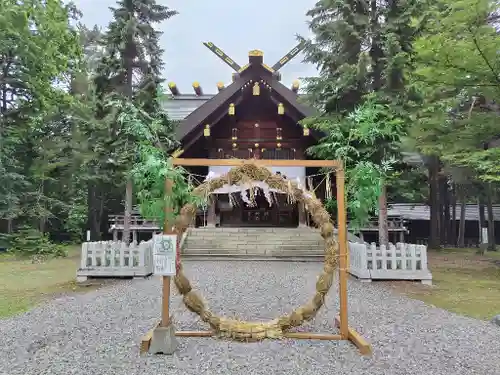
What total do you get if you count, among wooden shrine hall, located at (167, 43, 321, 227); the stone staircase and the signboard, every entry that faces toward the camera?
3

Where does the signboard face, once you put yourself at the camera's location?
facing the viewer

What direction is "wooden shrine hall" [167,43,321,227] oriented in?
toward the camera

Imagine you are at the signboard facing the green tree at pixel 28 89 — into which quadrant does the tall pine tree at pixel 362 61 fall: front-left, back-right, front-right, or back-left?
front-right

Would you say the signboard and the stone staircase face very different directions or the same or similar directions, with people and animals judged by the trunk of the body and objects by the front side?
same or similar directions

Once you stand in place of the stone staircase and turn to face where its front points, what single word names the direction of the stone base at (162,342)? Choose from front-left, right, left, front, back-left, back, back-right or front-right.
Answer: front

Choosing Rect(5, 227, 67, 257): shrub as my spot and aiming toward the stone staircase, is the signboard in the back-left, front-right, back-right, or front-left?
front-right

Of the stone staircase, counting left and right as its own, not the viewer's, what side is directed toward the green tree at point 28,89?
right

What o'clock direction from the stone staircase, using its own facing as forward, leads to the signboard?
The signboard is roughly at 12 o'clock from the stone staircase.

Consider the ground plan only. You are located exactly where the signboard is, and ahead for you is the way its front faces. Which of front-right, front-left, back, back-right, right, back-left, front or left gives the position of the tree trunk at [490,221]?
back-left

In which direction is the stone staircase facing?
toward the camera

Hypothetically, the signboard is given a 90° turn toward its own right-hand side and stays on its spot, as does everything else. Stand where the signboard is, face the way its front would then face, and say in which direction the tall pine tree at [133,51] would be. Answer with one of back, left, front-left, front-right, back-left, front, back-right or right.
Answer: right

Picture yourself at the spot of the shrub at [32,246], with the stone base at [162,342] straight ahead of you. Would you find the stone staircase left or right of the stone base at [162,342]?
left

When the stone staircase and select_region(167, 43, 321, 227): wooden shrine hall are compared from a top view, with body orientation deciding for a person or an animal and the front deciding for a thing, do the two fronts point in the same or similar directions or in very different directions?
same or similar directions
